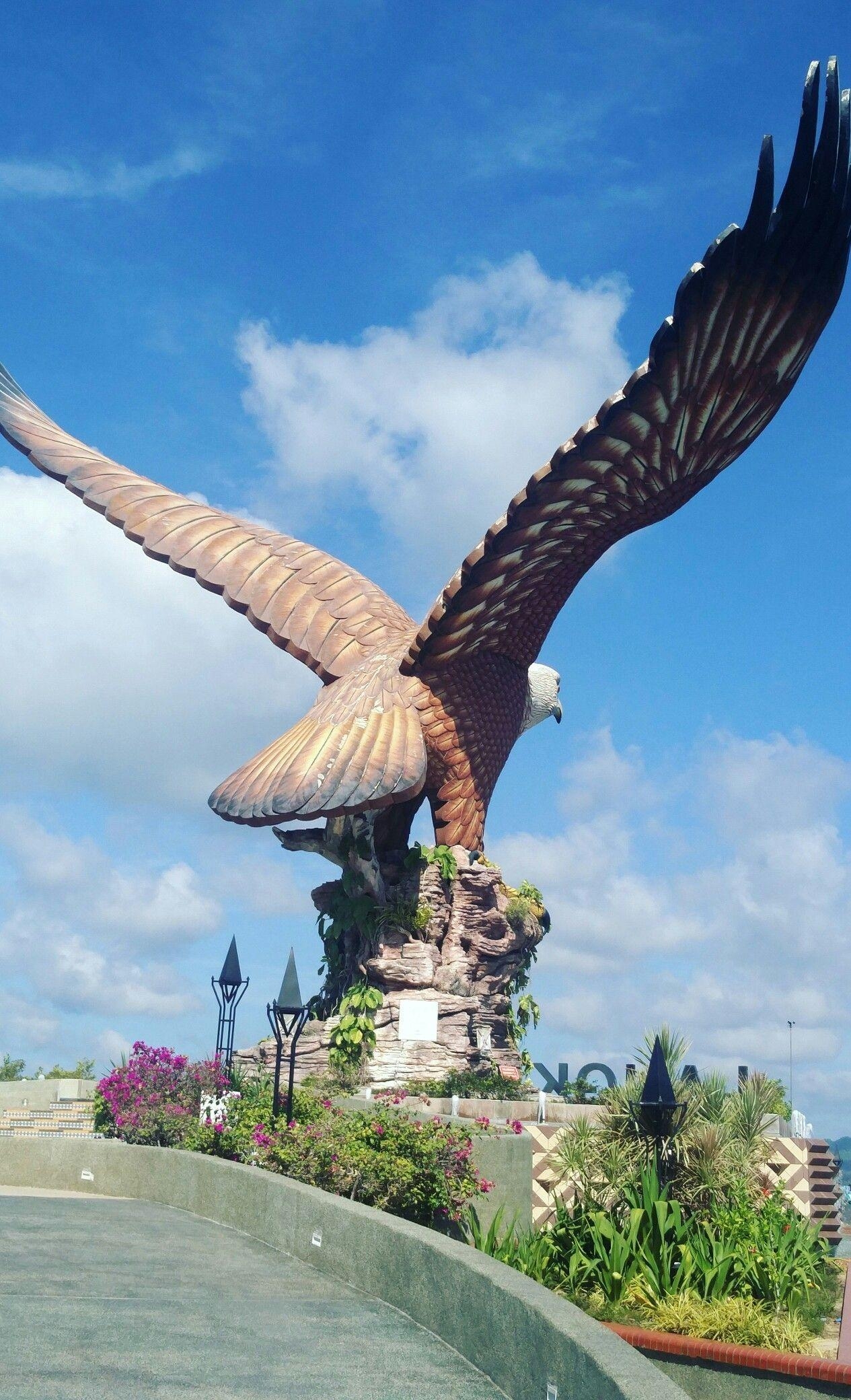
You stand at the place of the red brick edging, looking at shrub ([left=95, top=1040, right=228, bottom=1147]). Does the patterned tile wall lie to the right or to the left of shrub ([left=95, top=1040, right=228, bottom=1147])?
right

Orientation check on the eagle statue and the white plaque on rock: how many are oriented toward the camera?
1

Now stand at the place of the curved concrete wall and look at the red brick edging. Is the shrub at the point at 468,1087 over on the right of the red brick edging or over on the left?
left

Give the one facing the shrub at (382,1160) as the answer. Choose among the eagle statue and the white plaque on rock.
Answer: the white plaque on rock

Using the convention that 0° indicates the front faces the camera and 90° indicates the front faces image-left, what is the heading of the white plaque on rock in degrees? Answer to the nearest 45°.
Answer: approximately 0°

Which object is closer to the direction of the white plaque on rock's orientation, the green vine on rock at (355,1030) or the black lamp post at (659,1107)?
the black lamp post

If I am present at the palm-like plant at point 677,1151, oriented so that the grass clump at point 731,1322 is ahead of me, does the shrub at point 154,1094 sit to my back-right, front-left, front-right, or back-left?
back-right

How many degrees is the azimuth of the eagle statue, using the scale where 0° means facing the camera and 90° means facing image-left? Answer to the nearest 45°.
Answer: approximately 225°
